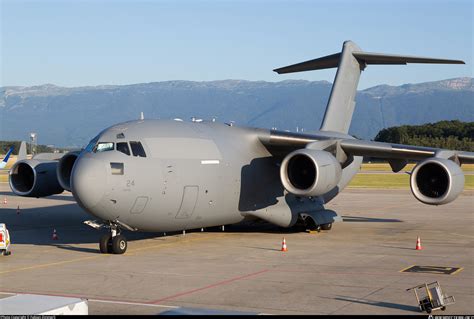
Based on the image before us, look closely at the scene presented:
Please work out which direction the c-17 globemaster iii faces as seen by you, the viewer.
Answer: facing the viewer and to the left of the viewer
